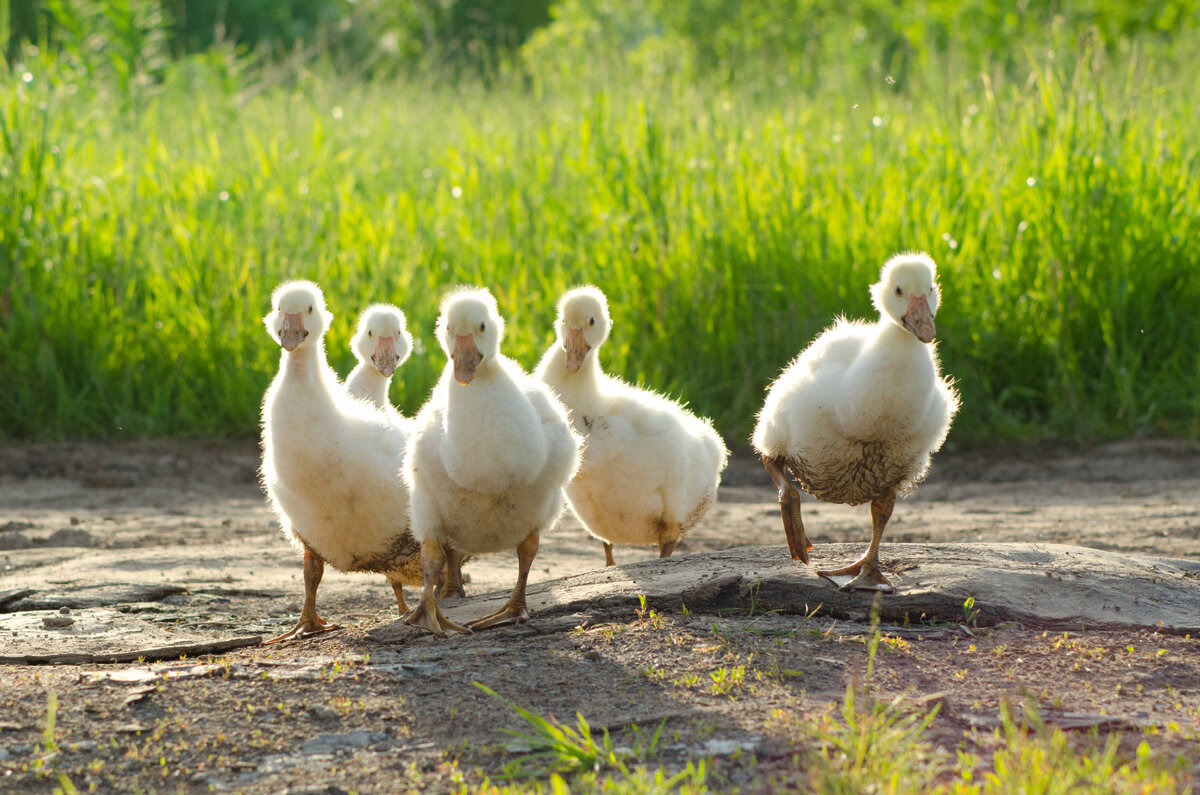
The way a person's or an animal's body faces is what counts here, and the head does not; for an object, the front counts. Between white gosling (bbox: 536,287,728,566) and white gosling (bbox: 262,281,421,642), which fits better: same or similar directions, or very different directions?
same or similar directions

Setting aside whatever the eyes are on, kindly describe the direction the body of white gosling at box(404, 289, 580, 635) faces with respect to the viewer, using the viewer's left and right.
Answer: facing the viewer

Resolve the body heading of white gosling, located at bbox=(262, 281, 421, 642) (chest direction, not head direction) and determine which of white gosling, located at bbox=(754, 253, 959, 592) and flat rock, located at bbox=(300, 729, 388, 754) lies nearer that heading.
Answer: the flat rock

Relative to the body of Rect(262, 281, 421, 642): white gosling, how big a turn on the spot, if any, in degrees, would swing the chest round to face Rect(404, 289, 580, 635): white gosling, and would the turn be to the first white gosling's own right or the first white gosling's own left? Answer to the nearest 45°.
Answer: approximately 90° to the first white gosling's own left

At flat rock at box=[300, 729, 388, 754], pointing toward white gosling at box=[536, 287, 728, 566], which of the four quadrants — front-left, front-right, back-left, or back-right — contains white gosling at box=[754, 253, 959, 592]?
front-right

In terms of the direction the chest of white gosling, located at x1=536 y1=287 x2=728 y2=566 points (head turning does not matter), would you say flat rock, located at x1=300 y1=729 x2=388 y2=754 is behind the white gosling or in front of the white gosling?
in front

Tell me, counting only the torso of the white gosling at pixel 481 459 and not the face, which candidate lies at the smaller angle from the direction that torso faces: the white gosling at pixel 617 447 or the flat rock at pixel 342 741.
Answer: the flat rock

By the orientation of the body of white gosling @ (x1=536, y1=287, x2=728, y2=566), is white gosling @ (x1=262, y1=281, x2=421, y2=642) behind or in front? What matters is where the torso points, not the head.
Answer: in front

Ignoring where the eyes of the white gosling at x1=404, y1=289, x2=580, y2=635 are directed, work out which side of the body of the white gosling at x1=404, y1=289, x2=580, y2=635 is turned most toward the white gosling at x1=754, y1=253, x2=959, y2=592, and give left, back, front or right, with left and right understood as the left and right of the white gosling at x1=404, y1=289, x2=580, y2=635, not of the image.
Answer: left

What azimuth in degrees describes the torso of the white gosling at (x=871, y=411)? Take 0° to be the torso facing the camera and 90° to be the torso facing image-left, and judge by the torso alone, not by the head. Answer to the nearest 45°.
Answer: approximately 315°

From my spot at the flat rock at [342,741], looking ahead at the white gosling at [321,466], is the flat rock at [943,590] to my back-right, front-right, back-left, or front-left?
front-right

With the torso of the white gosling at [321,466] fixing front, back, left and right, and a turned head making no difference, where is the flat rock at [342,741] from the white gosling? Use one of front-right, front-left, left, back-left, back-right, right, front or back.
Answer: front-left

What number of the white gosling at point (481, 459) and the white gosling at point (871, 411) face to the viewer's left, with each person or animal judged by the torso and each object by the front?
0

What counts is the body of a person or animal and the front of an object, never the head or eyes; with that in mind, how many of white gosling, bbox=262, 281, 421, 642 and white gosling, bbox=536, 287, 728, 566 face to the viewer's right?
0

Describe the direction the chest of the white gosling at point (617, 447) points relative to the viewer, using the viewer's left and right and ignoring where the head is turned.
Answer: facing the viewer and to the left of the viewer

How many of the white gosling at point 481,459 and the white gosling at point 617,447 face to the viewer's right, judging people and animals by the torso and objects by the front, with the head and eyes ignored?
0
